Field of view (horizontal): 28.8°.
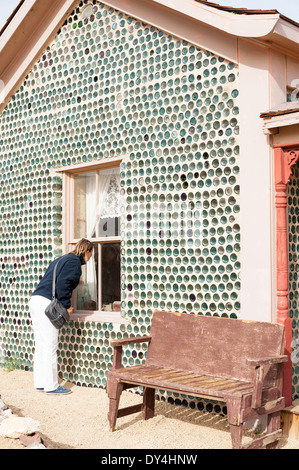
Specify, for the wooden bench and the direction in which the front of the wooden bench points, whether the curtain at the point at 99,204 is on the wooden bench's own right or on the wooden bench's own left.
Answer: on the wooden bench's own right

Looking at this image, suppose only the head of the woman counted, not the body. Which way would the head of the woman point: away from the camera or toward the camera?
away from the camera

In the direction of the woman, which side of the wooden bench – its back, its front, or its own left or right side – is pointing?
right

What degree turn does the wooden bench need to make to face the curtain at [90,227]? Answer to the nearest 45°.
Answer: approximately 90° to its right

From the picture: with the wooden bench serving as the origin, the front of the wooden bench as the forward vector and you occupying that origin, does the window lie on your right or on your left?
on your right
